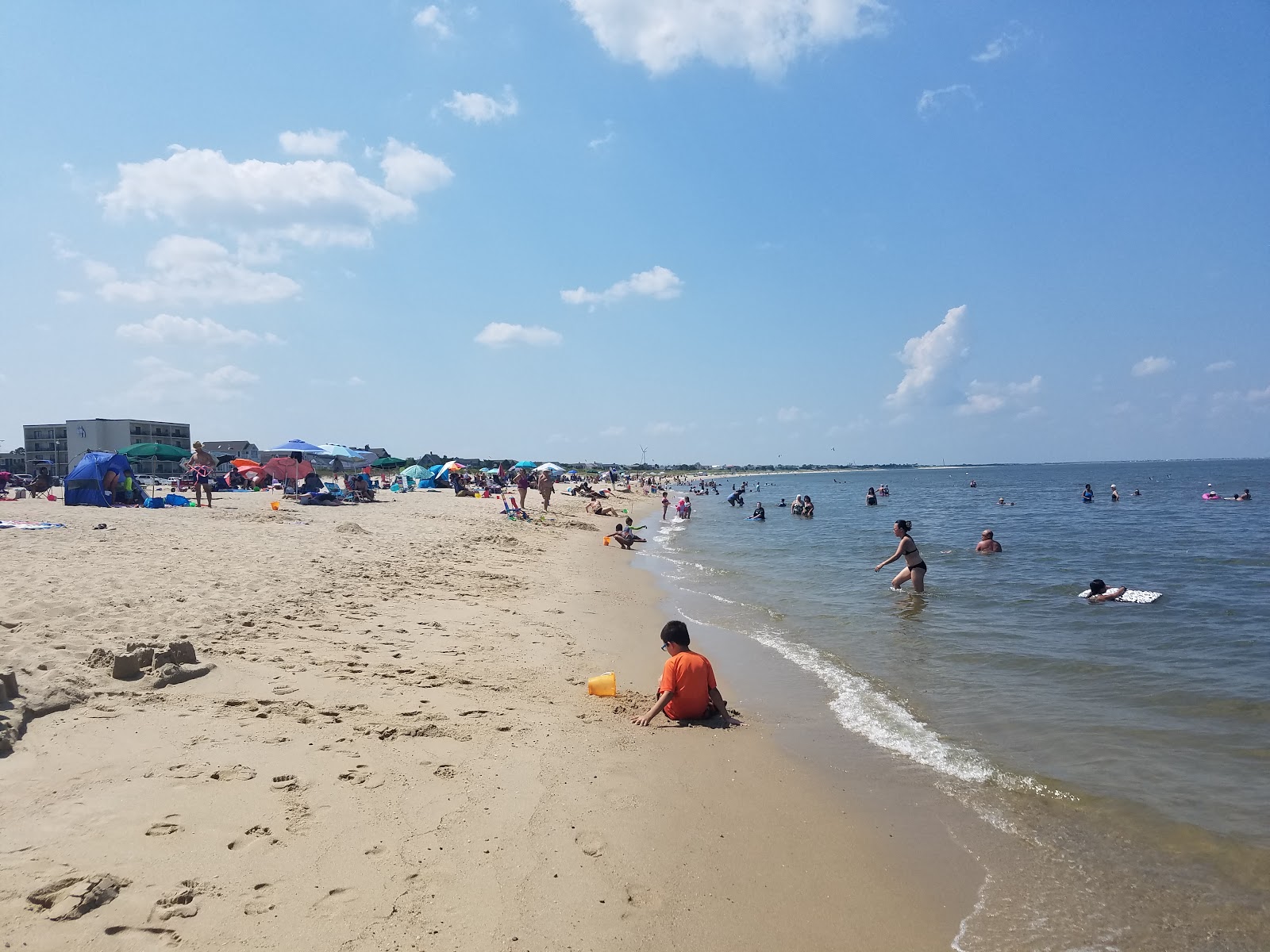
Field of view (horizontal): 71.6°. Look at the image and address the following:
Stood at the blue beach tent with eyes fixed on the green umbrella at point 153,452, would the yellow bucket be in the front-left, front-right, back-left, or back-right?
back-right

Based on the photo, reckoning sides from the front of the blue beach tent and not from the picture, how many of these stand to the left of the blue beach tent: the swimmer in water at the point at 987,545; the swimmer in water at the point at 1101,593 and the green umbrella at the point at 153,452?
1

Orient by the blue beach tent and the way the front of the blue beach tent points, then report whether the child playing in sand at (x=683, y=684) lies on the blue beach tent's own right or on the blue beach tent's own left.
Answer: on the blue beach tent's own right

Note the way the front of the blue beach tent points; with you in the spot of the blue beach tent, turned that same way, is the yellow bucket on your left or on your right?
on your right

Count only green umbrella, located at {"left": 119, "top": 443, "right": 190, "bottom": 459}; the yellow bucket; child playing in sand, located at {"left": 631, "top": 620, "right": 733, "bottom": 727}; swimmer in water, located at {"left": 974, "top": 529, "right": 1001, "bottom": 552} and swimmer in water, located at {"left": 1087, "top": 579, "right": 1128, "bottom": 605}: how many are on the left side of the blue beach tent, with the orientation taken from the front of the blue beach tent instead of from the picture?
1

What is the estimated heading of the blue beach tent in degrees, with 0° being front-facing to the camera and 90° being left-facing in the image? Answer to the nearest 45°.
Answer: approximately 270°

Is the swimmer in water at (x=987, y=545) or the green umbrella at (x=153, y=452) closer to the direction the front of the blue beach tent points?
the swimmer in water

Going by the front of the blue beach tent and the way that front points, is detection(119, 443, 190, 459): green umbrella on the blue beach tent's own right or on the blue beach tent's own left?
on the blue beach tent's own left

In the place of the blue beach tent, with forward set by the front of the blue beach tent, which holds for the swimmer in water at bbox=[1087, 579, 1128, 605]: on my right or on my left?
on my right

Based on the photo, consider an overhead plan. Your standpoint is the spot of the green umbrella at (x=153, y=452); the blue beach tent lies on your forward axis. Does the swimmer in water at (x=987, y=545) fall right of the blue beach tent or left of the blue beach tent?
left

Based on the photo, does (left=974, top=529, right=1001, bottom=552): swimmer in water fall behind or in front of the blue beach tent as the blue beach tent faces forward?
in front

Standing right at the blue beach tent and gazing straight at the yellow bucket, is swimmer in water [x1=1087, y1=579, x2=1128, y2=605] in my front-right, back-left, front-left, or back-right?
front-left

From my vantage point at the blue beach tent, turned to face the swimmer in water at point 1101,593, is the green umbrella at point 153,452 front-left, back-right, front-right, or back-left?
back-left
